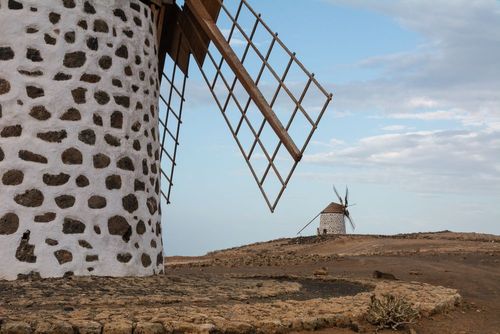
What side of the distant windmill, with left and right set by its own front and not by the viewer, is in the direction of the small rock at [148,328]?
right

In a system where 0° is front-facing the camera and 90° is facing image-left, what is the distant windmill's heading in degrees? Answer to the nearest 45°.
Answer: approximately 270°

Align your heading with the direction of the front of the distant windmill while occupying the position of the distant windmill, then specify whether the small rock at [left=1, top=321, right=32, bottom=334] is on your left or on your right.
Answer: on your right

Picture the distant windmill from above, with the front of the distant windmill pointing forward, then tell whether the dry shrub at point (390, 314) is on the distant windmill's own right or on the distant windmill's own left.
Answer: on the distant windmill's own right
